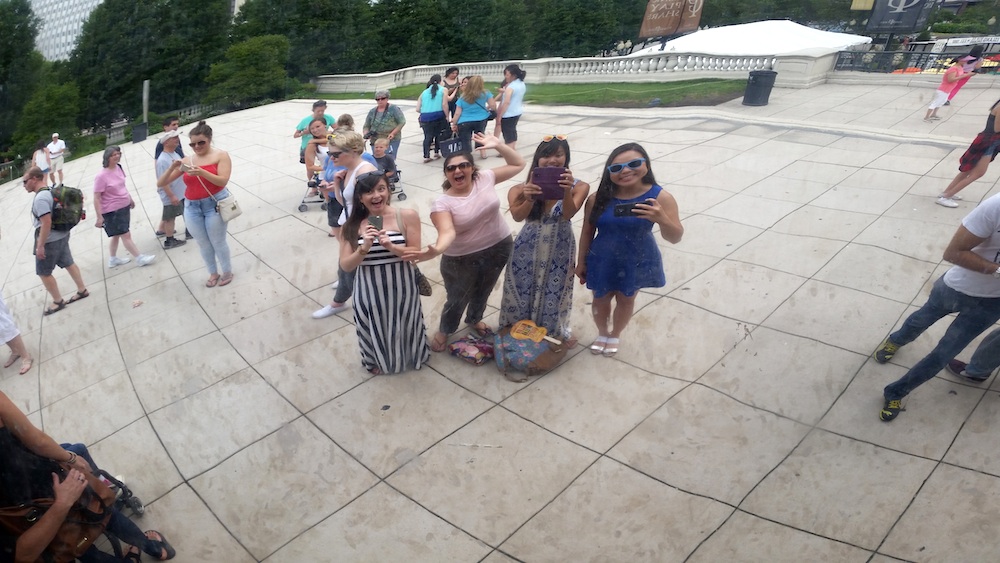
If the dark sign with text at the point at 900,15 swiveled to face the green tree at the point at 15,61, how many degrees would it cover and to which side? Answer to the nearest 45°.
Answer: approximately 90° to its right

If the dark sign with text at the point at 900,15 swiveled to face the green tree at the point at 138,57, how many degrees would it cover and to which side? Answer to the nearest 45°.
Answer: approximately 90° to its right

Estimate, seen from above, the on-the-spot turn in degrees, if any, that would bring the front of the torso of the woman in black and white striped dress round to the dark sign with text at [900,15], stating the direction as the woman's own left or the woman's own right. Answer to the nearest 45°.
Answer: approximately 135° to the woman's own left

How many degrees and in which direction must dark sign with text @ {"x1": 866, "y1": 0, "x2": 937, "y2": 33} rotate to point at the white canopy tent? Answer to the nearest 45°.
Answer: approximately 45° to its right

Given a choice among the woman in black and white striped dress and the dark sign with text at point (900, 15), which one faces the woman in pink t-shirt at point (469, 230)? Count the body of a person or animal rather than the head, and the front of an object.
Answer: the dark sign with text

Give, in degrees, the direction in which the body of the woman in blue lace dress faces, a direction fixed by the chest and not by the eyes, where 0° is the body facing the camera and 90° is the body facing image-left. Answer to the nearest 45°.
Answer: approximately 0°

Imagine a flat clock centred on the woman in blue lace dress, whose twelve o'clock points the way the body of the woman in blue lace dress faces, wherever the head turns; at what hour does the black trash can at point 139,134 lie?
The black trash can is roughly at 4 o'clock from the woman in blue lace dress.

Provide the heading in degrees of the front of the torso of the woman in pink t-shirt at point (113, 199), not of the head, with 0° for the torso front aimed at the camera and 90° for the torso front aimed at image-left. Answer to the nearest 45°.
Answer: approximately 315°

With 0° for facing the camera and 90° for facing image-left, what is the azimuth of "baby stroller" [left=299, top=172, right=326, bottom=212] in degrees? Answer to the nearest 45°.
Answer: approximately 45°
